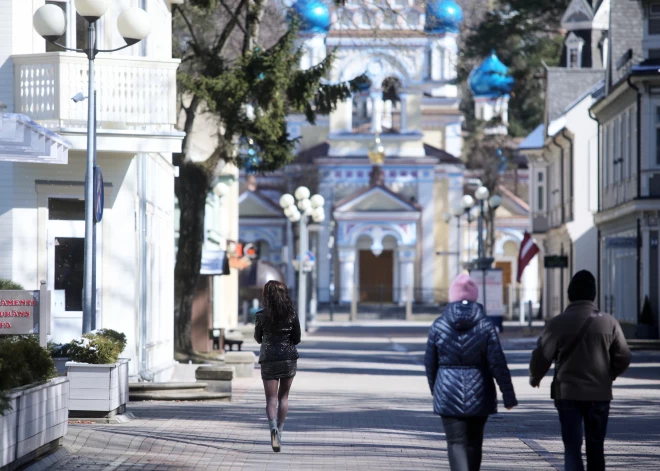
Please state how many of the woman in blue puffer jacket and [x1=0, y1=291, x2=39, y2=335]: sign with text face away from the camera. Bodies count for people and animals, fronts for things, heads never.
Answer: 1

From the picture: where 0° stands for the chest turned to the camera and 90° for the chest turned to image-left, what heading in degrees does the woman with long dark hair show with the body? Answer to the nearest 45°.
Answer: approximately 180°

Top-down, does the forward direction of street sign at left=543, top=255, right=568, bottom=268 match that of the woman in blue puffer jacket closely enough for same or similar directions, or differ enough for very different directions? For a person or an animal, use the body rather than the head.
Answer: very different directions

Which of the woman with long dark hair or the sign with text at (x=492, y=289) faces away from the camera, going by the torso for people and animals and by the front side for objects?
the woman with long dark hair

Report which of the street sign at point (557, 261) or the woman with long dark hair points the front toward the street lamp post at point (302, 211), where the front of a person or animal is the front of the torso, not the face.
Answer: the woman with long dark hair

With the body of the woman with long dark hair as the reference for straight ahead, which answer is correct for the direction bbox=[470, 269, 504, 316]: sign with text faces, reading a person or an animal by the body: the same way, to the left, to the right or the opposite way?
the opposite way

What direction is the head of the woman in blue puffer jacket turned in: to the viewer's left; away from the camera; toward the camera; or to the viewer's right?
away from the camera

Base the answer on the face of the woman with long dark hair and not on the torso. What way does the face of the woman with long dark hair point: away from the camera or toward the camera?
away from the camera

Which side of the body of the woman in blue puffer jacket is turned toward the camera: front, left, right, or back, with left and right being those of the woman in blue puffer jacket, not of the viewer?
back

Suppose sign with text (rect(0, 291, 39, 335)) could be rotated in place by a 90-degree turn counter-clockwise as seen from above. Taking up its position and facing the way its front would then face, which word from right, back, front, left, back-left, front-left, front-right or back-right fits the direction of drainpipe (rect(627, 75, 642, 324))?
front-left
